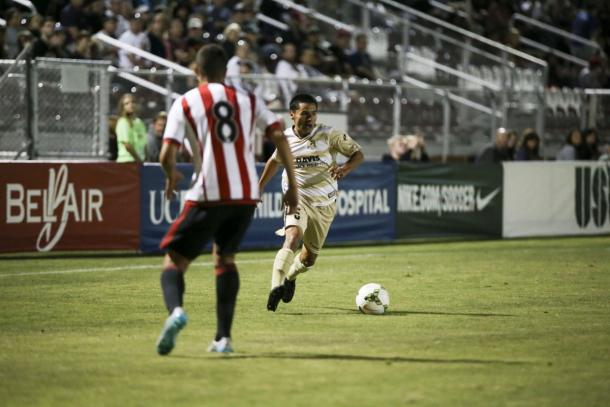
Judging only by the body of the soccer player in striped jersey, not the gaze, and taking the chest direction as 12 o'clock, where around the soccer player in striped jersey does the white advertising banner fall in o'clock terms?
The white advertising banner is roughly at 1 o'clock from the soccer player in striped jersey.

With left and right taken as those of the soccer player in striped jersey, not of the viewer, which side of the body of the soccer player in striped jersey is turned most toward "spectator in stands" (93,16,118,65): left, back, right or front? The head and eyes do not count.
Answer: front

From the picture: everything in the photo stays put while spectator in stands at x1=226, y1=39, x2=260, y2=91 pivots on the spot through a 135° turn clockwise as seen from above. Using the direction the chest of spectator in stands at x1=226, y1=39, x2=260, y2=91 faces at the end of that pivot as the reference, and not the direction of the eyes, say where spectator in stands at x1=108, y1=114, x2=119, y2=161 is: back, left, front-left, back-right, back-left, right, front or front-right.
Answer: front-left

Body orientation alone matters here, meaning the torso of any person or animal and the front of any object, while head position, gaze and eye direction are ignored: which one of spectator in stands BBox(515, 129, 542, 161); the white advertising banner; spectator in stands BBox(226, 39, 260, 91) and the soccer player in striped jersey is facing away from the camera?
the soccer player in striped jersey

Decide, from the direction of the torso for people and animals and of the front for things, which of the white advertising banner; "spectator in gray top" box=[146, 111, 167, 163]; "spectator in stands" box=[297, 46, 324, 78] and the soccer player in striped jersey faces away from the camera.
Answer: the soccer player in striped jersey

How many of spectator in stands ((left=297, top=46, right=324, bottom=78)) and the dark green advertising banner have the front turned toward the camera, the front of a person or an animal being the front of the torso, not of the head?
2

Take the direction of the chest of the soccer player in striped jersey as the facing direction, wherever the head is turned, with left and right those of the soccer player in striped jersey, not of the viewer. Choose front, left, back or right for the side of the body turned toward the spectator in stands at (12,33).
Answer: front

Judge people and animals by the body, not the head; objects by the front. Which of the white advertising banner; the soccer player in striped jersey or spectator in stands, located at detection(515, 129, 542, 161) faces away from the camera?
the soccer player in striped jersey
